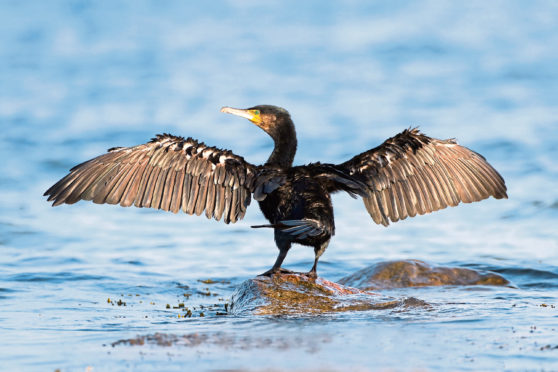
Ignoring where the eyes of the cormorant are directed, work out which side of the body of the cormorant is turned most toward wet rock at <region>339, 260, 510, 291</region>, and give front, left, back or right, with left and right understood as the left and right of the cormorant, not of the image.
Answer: right

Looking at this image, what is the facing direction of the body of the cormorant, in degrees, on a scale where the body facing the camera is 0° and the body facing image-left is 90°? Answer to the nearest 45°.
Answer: approximately 135°
